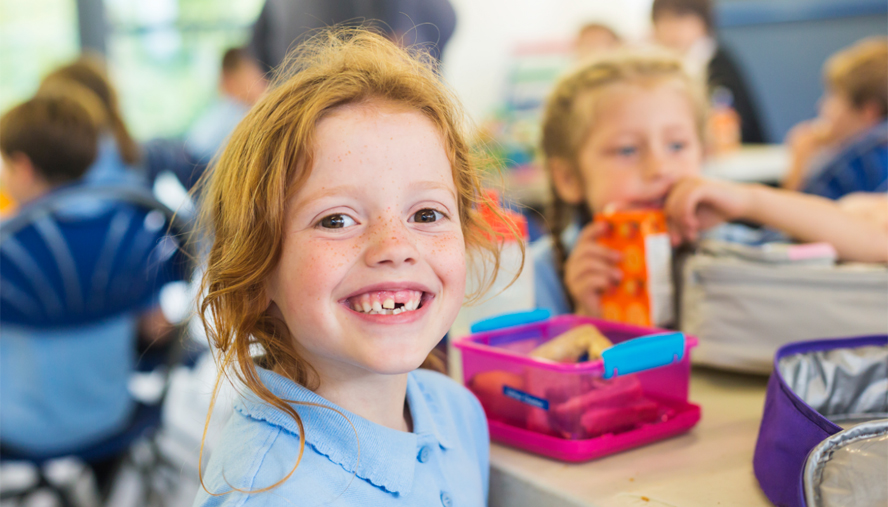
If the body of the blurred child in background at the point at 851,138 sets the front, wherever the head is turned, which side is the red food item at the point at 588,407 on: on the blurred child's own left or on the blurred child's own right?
on the blurred child's own left

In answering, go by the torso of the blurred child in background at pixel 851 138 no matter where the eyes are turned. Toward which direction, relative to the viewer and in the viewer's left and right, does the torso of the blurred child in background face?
facing to the left of the viewer

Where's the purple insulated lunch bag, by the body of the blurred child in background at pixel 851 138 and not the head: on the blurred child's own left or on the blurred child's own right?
on the blurred child's own left

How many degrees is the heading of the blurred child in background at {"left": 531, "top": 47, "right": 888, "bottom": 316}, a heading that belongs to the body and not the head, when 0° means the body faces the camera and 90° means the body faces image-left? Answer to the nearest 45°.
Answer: approximately 315°

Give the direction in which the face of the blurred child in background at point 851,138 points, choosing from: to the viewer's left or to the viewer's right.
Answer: to the viewer's left

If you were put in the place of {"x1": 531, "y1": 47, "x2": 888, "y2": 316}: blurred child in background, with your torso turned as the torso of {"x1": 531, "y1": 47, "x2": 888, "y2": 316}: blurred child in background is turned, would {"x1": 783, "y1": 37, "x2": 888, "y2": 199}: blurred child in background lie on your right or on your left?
on your left

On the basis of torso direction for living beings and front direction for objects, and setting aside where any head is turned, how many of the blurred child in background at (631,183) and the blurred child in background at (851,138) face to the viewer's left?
1
